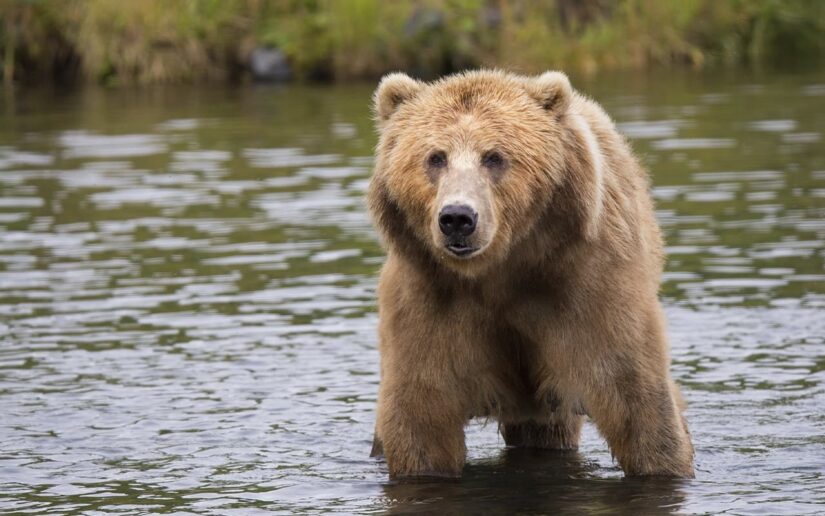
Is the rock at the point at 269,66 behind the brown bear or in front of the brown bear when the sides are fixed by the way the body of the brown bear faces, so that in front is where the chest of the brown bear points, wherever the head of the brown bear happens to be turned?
behind

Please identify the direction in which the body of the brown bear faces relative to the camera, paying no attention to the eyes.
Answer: toward the camera
